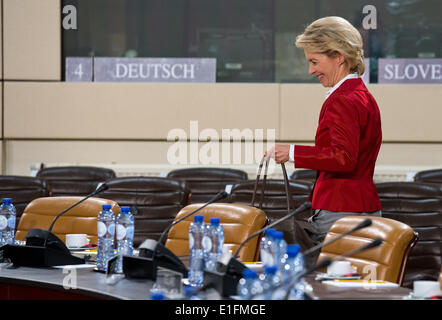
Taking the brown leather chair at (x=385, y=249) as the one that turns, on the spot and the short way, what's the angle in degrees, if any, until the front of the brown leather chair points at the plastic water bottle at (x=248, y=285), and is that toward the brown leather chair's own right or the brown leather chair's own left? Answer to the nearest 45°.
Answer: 0° — it already faces it

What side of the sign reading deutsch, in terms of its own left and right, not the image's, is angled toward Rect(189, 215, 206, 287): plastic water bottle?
front

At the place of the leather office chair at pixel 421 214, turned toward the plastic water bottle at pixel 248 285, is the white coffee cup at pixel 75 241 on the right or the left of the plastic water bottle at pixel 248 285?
right

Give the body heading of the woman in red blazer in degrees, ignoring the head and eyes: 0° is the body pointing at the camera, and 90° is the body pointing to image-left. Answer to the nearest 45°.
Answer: approximately 90°

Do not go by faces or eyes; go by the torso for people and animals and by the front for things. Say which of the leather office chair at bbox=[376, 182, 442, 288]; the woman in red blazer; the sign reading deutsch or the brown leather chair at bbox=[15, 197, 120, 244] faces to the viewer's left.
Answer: the woman in red blazer

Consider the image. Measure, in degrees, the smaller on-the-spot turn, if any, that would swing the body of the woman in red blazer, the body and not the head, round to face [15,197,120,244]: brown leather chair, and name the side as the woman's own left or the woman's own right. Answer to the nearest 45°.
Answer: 0° — they already face it

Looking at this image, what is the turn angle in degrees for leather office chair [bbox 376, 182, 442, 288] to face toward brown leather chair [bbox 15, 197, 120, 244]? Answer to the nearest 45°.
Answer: approximately 45° to its right

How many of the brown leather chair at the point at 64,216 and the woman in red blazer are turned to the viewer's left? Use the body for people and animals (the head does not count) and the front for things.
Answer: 1

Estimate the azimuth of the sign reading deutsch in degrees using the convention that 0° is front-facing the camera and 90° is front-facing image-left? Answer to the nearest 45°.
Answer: approximately 0°

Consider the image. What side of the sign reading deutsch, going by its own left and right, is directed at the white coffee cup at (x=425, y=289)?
front

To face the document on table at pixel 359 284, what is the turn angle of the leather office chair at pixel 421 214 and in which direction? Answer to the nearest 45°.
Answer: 0° — it already faces it
